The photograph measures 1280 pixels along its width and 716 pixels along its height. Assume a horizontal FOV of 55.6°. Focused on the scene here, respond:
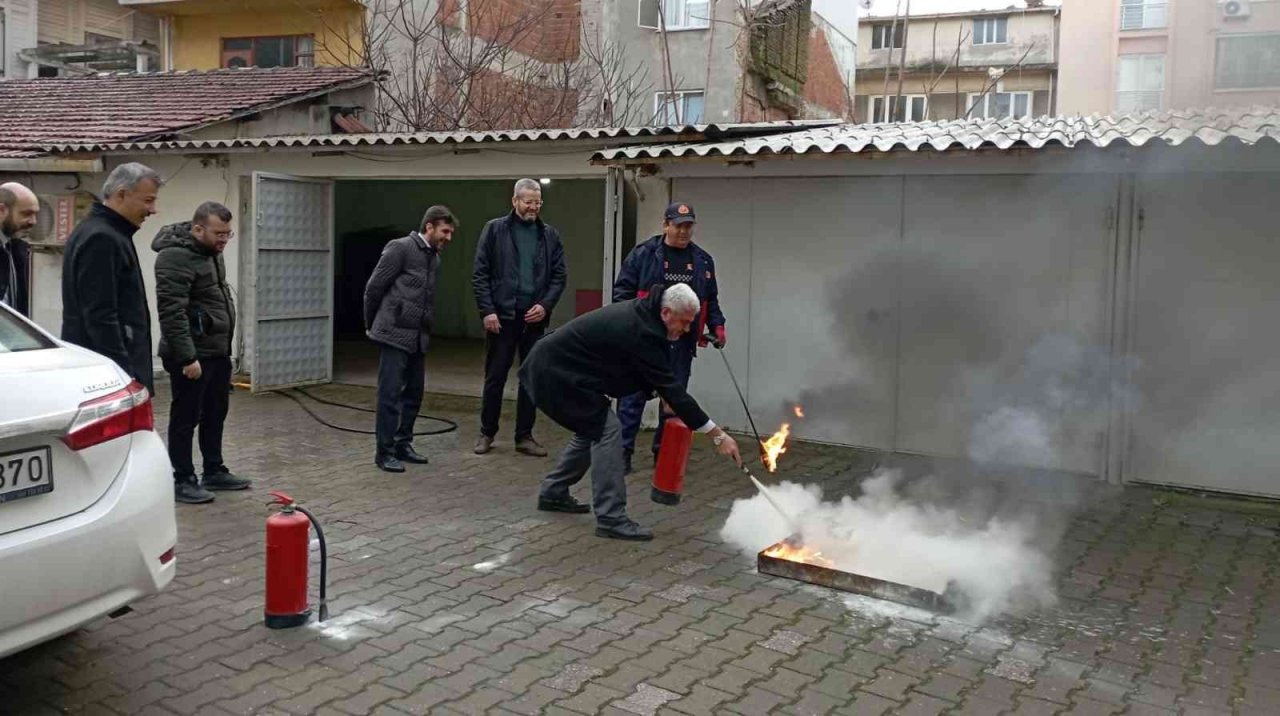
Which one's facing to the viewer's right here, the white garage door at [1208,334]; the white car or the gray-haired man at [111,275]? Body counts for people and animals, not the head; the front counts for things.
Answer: the gray-haired man

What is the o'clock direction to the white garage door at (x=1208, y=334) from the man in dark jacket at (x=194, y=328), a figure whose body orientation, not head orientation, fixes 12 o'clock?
The white garage door is roughly at 11 o'clock from the man in dark jacket.

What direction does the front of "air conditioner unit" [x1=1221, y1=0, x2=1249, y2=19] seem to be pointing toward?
toward the camera

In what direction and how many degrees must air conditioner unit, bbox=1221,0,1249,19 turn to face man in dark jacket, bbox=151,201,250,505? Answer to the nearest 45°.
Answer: approximately 45° to its right

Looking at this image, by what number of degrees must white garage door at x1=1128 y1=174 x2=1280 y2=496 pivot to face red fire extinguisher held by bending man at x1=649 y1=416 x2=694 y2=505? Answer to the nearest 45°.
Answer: approximately 45° to its right

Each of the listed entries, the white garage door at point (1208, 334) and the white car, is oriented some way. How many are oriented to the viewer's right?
0

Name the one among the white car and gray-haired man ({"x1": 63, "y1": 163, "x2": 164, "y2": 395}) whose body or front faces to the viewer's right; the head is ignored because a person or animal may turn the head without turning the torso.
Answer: the gray-haired man

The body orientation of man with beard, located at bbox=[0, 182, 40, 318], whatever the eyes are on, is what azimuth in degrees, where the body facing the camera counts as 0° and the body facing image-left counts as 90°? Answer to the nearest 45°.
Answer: approximately 315°

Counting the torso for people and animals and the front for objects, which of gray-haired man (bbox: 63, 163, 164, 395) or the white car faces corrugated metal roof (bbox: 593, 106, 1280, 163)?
the gray-haired man

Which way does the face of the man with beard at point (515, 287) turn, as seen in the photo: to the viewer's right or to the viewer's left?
to the viewer's right

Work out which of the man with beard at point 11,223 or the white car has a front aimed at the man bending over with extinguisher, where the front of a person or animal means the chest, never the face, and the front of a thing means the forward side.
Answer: the man with beard

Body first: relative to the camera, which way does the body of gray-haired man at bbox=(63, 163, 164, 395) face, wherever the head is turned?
to the viewer's right

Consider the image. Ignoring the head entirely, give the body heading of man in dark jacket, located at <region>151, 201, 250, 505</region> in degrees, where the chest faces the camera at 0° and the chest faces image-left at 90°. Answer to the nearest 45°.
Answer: approximately 315°

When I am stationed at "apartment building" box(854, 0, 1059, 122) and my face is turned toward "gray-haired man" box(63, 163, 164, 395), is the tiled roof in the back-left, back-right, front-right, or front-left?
front-right

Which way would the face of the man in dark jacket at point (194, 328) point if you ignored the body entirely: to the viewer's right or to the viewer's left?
to the viewer's right
